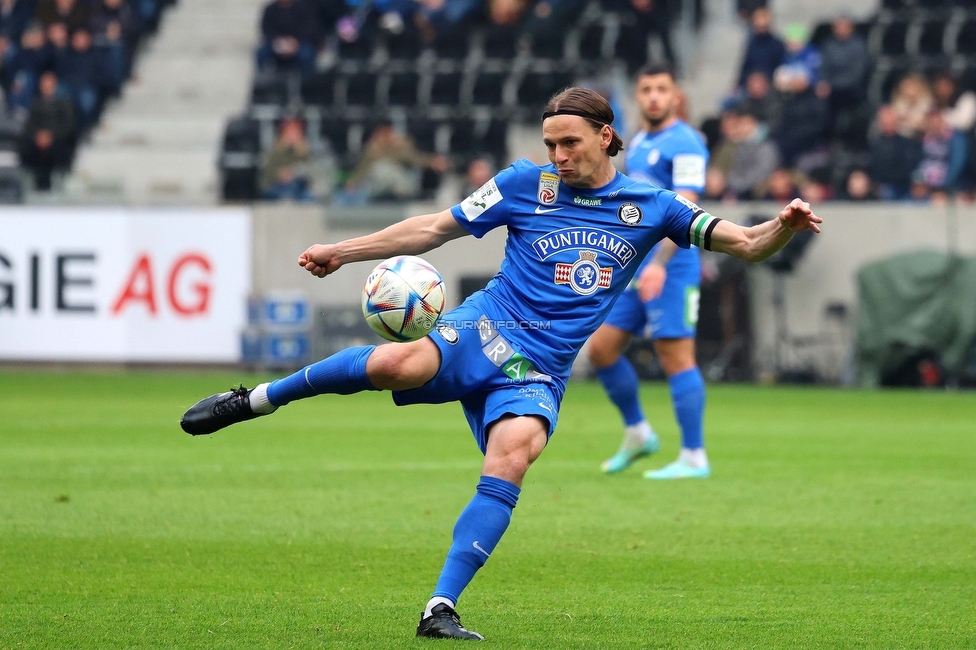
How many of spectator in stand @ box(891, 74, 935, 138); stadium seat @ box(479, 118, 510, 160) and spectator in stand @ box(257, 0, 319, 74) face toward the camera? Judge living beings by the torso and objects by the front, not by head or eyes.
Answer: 3

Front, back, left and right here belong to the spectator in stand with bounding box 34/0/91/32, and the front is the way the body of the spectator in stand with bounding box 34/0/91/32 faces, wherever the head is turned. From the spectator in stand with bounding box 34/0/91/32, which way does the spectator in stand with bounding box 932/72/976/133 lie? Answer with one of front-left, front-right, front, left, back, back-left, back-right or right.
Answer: front-left

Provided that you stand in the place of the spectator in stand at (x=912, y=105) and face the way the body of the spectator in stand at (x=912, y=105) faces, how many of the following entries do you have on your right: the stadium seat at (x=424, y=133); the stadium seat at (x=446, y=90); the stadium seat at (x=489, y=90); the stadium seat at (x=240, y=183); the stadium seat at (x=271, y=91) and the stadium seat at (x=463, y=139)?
6

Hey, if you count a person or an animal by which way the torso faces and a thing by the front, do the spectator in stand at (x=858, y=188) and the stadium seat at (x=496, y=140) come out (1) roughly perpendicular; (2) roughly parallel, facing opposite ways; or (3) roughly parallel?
roughly parallel

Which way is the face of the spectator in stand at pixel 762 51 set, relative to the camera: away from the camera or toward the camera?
toward the camera

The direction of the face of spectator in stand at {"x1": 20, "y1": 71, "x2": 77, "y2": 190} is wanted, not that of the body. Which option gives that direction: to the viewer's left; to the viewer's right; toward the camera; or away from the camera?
toward the camera

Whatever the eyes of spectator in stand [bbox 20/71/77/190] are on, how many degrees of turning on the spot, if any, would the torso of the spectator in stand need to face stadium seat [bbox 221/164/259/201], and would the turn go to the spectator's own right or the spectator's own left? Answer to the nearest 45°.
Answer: approximately 45° to the spectator's own left

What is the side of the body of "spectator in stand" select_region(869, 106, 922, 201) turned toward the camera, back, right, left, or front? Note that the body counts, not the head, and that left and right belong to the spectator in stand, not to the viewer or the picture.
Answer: front

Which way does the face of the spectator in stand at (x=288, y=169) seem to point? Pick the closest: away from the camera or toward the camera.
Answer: toward the camera

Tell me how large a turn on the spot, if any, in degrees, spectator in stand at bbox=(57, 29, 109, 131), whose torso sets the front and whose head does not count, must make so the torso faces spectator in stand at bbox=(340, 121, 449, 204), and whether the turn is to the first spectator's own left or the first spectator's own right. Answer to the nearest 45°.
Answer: approximately 45° to the first spectator's own left

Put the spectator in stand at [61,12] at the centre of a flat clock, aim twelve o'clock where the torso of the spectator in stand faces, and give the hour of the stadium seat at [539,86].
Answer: The stadium seat is roughly at 10 o'clock from the spectator in stand.

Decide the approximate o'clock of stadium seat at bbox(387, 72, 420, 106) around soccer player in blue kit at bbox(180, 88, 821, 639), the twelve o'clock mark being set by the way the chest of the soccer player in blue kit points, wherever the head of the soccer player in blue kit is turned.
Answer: The stadium seat is roughly at 6 o'clock from the soccer player in blue kit.

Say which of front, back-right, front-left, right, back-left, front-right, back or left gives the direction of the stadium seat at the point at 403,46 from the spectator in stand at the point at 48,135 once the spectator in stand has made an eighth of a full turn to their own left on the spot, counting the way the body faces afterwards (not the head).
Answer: front-left

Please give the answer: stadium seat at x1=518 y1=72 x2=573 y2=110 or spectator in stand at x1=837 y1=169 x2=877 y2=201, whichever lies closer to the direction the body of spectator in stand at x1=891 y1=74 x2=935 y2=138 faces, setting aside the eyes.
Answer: the spectator in stand
